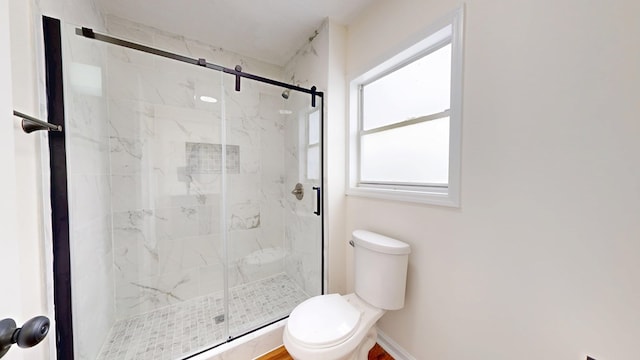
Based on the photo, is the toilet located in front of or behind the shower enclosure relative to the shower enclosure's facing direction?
in front

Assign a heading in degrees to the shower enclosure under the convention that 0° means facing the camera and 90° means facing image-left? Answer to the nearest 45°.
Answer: approximately 315°

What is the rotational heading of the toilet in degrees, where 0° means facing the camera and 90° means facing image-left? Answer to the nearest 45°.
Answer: approximately 45°
